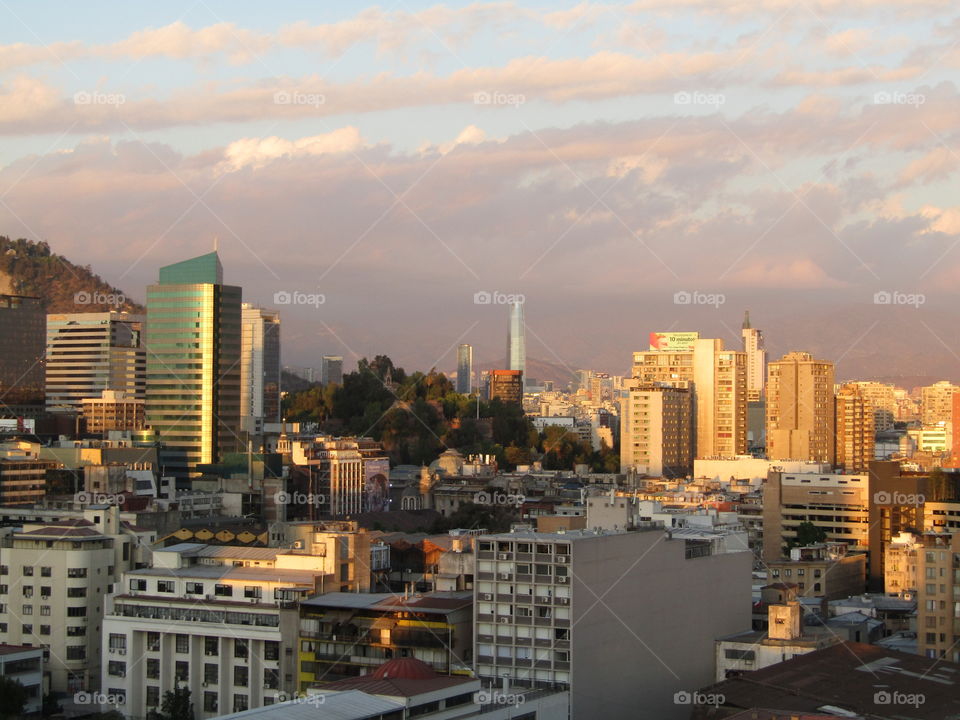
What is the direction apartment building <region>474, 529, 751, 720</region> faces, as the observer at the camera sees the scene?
facing the viewer and to the left of the viewer

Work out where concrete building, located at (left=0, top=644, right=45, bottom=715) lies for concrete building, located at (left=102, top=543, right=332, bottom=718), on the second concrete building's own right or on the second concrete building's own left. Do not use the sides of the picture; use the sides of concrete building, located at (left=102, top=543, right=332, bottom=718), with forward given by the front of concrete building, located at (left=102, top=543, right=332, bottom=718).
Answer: on the second concrete building's own right

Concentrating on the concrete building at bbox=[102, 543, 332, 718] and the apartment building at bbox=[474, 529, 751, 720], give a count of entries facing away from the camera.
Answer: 0

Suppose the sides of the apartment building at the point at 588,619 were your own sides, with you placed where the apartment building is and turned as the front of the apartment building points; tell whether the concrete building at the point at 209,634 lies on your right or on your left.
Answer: on your right

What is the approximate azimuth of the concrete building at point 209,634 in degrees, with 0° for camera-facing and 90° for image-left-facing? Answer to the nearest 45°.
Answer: approximately 0°

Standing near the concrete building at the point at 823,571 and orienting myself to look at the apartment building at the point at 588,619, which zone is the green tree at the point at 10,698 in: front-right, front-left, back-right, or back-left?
front-right

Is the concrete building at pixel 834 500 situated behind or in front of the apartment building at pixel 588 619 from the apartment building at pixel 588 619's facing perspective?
behind

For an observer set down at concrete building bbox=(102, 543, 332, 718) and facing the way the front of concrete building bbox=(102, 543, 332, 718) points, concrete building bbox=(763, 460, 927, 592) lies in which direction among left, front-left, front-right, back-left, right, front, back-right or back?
back-left

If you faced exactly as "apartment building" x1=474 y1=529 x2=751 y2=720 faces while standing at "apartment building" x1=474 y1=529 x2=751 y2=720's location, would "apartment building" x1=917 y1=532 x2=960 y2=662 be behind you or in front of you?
behind

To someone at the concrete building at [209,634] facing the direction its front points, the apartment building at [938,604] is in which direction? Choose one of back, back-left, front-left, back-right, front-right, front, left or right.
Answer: left

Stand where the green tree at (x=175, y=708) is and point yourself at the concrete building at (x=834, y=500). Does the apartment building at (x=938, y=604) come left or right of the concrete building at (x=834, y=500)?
right

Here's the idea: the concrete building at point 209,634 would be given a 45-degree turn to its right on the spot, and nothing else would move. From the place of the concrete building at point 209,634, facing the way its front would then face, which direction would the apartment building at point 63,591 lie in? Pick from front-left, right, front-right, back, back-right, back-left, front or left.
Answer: right

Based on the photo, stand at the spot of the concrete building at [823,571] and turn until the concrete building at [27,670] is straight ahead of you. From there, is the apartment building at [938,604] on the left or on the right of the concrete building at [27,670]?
left
